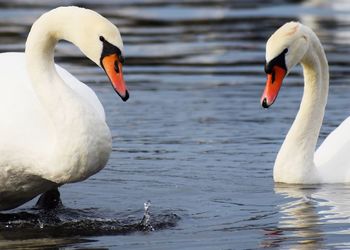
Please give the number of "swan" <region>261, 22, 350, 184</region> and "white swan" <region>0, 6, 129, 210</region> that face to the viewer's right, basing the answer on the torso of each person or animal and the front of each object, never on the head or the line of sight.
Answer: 1

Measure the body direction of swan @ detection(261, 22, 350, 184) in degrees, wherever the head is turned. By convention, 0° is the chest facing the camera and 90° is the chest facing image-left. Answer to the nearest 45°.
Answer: approximately 90°

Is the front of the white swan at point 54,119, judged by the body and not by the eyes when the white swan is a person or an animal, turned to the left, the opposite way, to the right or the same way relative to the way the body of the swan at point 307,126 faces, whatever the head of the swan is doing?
the opposite way

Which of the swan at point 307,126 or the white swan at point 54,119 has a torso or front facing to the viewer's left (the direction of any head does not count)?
the swan

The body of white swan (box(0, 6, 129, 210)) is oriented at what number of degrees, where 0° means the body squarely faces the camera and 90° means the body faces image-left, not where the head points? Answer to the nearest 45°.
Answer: approximately 270°

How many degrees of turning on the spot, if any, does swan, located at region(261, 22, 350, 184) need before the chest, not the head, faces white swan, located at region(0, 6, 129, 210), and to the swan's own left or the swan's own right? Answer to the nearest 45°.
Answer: approximately 45° to the swan's own left
